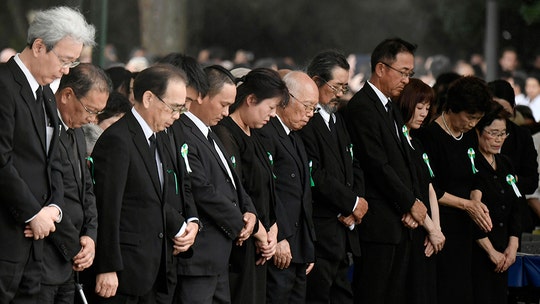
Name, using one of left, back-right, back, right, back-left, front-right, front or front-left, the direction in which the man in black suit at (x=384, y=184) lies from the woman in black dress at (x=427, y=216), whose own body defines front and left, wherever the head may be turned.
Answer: right

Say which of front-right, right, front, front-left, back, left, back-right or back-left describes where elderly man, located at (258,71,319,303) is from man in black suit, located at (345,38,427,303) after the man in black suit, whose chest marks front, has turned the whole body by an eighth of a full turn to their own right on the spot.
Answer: front-right

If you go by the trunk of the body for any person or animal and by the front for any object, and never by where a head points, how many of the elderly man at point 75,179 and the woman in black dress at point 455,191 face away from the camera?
0

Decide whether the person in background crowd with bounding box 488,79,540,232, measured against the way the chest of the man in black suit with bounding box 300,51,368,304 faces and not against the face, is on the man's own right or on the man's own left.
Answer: on the man's own left

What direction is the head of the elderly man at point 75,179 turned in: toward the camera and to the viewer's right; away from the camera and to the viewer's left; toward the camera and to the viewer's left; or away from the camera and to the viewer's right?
toward the camera and to the viewer's right

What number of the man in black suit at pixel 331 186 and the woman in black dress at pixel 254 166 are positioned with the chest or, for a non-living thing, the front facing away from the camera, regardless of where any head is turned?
0

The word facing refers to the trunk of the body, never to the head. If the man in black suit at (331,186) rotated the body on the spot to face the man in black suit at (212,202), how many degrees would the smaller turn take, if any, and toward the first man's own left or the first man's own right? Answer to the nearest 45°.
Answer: approximately 90° to the first man's own right

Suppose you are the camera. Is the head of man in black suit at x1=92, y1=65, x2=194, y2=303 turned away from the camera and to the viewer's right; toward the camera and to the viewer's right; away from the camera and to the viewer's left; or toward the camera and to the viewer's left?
toward the camera and to the viewer's right

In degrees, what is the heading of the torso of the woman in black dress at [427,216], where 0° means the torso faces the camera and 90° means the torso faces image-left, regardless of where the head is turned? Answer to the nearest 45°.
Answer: approximately 315°

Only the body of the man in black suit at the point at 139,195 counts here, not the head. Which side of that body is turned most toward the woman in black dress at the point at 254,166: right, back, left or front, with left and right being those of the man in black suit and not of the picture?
left

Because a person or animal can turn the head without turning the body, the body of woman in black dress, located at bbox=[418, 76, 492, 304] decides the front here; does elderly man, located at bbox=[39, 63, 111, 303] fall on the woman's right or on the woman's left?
on the woman's right
